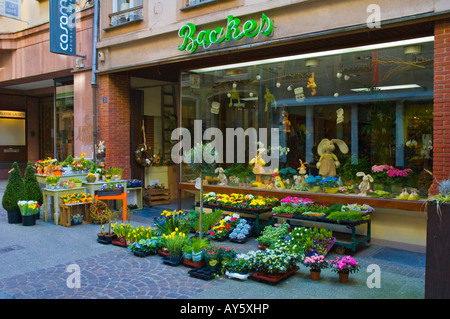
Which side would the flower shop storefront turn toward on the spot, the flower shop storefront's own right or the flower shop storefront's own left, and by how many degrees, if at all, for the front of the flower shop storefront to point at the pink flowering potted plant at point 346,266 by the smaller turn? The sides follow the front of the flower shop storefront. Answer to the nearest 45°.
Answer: approximately 45° to the flower shop storefront's own left

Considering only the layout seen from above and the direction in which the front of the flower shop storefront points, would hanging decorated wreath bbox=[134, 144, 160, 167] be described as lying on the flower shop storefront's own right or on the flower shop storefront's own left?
on the flower shop storefront's own right

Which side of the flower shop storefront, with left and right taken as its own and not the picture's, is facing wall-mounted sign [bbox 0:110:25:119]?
right

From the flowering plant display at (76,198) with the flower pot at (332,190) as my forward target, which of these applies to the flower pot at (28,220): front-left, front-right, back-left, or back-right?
back-right

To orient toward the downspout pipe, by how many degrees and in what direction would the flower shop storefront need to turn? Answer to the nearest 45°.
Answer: approximately 45° to its right

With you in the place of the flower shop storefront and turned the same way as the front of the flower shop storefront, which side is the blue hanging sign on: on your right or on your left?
on your right

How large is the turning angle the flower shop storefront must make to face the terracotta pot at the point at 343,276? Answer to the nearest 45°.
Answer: approximately 45° to its left

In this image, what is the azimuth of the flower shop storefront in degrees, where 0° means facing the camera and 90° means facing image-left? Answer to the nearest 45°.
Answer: approximately 45°

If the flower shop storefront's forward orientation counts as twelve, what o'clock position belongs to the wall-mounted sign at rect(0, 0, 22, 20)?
The wall-mounted sign is roughly at 2 o'clock from the flower shop storefront.

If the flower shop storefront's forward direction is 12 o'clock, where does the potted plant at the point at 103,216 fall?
The potted plant is roughly at 1 o'clock from the flower shop storefront.
